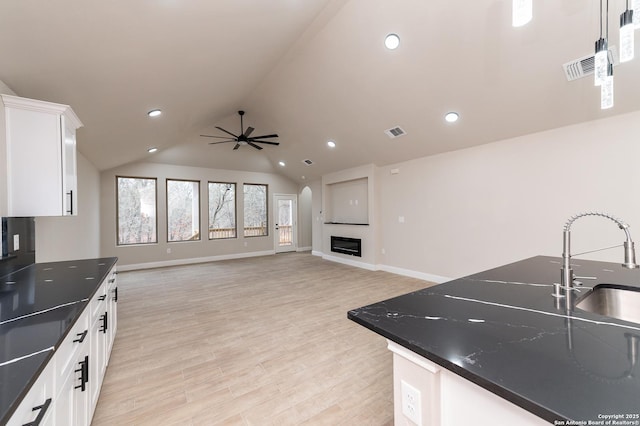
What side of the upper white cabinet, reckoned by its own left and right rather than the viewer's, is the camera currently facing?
right

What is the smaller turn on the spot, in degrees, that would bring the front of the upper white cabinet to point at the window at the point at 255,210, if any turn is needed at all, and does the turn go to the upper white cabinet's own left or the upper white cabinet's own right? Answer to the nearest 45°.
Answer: approximately 45° to the upper white cabinet's own left

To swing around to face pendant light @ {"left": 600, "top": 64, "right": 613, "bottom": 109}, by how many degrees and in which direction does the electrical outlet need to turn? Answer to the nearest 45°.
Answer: approximately 180°

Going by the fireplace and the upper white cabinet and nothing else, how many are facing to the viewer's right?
1

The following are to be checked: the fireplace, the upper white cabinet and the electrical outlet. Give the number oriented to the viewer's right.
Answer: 1

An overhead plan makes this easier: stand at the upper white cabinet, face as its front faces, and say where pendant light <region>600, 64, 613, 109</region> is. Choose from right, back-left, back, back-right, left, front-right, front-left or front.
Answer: front-right

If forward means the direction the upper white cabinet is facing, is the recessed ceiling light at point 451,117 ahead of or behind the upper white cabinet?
ahead

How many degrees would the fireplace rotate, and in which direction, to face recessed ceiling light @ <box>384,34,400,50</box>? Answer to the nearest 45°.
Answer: approximately 45° to its left

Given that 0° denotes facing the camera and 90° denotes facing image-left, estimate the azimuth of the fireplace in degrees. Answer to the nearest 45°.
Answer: approximately 45°

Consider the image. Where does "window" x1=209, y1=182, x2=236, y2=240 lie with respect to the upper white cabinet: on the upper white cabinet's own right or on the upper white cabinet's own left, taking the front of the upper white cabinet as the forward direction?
on the upper white cabinet's own left
